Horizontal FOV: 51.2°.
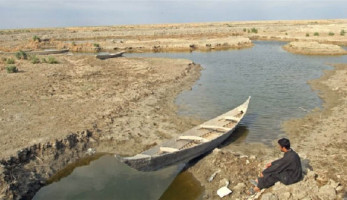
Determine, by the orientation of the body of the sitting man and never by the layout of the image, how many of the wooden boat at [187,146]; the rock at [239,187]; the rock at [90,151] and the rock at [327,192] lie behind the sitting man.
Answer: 1

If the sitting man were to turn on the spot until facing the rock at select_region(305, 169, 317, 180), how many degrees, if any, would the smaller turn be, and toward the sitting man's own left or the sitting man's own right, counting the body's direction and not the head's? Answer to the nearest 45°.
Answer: approximately 135° to the sitting man's own right

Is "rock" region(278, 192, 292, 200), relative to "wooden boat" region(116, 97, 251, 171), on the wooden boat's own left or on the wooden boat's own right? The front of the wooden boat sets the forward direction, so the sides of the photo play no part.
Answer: on the wooden boat's own right

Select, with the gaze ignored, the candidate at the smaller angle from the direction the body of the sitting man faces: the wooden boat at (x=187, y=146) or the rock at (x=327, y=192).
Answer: the wooden boat

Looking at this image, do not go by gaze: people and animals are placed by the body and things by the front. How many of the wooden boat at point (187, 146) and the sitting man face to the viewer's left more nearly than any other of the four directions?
1

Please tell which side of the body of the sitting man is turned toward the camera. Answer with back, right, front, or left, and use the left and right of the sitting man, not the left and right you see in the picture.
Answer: left

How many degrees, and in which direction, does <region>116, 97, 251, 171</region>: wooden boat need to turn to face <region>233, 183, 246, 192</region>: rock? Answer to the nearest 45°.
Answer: approximately 90° to its right

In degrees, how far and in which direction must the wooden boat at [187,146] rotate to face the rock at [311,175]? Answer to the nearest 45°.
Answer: approximately 90° to its right

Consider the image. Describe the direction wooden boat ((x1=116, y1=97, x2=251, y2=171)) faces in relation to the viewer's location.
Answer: facing away from the viewer and to the right of the viewer

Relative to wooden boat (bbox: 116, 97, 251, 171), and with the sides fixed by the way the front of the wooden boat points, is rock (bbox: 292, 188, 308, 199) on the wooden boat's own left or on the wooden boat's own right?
on the wooden boat's own right
